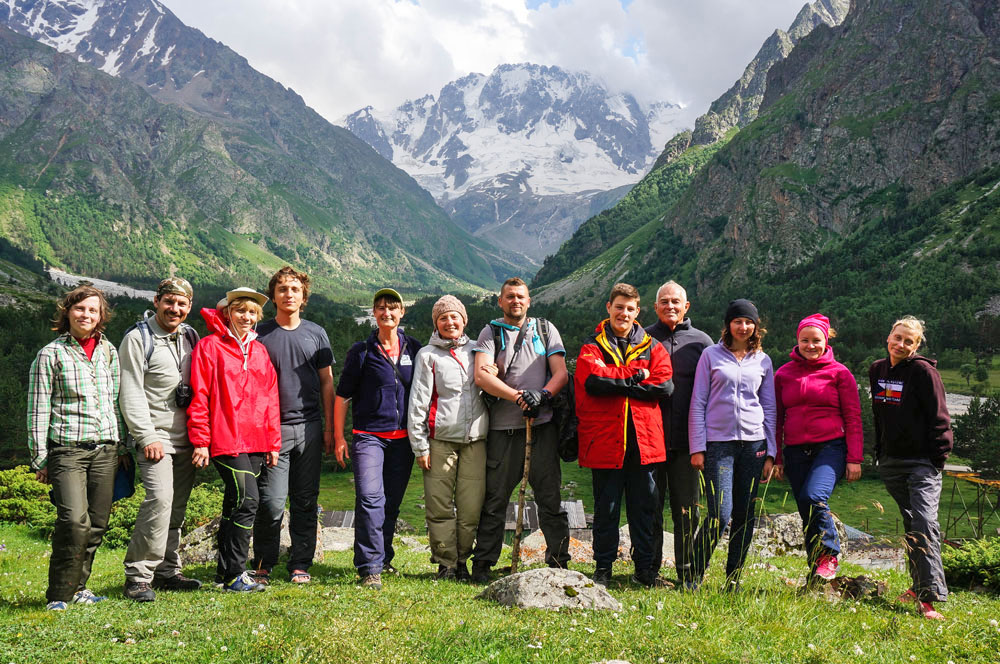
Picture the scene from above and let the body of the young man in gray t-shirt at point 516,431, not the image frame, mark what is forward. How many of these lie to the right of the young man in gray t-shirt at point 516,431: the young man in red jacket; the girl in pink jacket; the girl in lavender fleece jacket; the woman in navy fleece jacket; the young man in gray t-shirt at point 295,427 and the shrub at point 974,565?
2

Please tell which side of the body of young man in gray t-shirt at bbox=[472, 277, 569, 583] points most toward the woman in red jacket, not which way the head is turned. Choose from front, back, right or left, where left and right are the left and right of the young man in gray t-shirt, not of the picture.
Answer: right

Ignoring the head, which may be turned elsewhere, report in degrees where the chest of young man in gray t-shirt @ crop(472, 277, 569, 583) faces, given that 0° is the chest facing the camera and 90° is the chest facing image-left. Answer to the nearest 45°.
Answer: approximately 0°

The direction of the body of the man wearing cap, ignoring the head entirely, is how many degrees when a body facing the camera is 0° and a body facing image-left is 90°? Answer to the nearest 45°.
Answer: approximately 315°

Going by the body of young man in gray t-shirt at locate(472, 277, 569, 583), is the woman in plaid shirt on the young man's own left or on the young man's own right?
on the young man's own right

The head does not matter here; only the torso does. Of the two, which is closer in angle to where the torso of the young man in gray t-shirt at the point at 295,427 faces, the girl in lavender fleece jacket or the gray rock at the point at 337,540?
the girl in lavender fleece jacket

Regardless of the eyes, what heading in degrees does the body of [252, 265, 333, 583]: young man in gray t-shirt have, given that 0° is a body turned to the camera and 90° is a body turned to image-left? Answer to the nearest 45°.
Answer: approximately 0°
